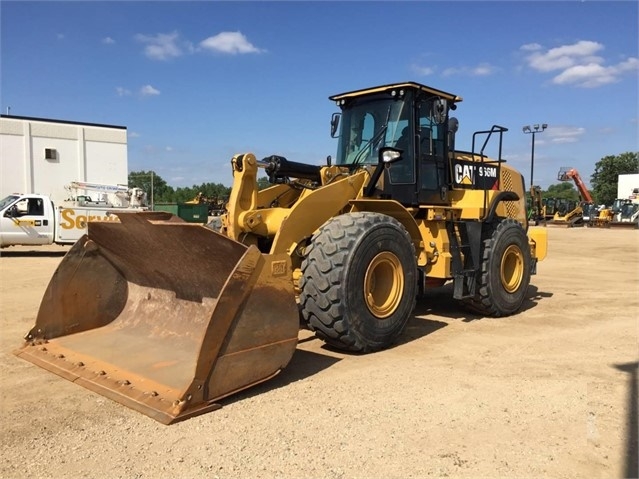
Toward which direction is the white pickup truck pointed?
to the viewer's left

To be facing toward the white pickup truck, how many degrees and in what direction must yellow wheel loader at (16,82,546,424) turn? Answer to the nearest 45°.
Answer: approximately 90° to its right

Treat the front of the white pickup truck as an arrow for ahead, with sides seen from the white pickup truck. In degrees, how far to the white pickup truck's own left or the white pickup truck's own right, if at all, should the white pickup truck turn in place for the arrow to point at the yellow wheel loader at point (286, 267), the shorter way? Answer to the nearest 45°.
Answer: approximately 90° to the white pickup truck's own left

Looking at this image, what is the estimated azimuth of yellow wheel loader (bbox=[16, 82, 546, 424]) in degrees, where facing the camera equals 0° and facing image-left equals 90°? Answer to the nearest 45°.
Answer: approximately 45°

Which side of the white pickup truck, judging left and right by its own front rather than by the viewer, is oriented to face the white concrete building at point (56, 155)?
right

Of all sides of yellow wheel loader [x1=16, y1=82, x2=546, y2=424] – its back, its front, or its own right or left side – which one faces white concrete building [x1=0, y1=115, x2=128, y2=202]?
right
